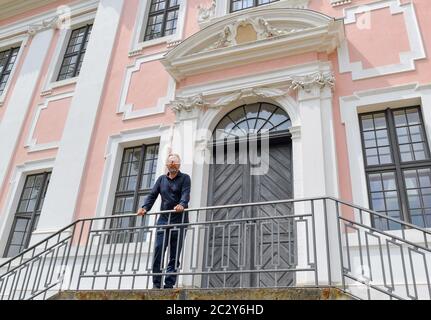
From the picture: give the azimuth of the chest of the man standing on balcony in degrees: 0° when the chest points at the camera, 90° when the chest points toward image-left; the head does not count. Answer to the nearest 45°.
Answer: approximately 0°
